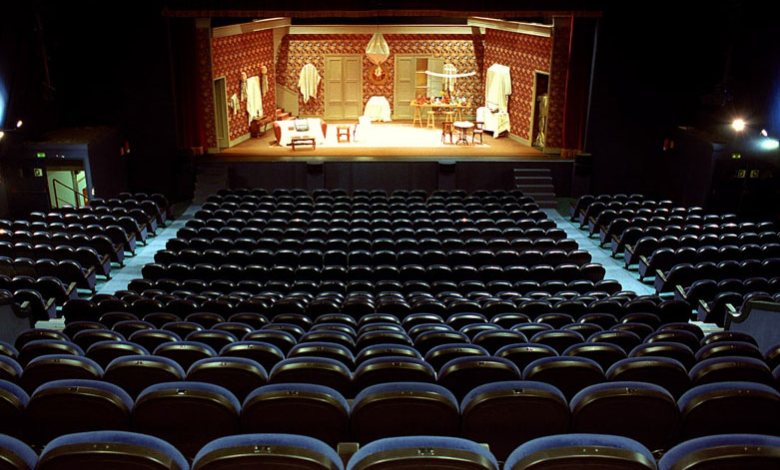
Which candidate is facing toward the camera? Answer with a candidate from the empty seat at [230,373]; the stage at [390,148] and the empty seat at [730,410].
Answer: the stage

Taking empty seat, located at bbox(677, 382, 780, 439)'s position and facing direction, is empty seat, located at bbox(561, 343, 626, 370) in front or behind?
in front

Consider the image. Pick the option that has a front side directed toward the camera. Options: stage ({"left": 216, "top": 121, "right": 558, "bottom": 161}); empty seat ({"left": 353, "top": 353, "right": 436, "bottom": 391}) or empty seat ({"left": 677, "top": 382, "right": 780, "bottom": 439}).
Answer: the stage

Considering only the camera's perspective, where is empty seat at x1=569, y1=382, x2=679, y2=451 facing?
facing away from the viewer

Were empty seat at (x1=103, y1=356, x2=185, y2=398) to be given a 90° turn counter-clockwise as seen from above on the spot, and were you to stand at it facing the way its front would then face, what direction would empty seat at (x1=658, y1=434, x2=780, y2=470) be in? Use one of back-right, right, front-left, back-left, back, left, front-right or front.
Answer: back-left

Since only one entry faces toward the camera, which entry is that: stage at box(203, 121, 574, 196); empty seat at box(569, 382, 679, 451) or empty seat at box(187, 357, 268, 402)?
the stage

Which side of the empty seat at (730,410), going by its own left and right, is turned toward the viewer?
back

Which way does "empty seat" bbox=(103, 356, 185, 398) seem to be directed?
away from the camera

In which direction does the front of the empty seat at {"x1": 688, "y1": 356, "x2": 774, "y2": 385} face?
away from the camera

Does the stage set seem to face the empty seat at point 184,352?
yes

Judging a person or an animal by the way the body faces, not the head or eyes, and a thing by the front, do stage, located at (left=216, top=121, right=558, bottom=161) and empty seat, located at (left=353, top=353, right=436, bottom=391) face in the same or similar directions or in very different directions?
very different directions

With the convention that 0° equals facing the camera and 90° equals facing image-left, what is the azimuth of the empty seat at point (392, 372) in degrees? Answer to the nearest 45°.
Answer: approximately 180°

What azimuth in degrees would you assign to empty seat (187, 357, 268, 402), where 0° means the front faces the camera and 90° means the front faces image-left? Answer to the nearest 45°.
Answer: approximately 180°
